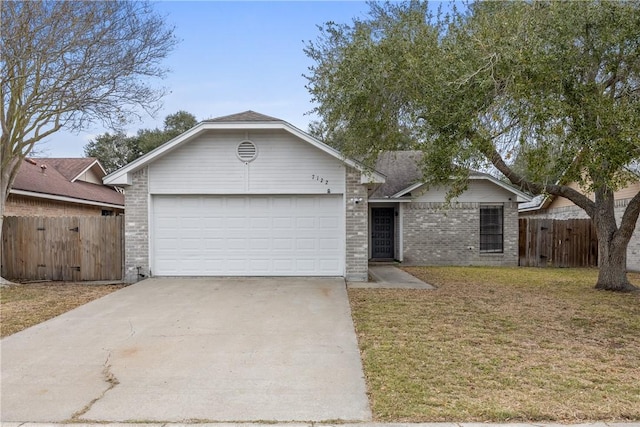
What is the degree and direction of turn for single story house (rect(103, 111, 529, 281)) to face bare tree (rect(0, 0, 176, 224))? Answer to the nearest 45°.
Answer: approximately 90° to its right

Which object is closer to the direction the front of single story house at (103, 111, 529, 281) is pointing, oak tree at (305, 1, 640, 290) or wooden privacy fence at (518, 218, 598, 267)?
the oak tree

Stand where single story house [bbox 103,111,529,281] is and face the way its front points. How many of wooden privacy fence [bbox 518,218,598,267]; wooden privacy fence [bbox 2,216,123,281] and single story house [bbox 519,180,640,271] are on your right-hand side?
1

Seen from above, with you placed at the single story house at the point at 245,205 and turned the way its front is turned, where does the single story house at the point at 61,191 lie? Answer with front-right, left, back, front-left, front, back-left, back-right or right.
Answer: back-right

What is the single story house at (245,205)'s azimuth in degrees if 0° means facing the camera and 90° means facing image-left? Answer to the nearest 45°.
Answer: approximately 0°

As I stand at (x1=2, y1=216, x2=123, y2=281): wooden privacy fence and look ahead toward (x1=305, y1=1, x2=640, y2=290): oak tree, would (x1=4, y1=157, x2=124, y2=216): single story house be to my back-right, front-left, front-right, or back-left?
back-left

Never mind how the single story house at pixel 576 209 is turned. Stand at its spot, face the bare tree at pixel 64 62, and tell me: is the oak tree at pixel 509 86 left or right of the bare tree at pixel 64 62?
left

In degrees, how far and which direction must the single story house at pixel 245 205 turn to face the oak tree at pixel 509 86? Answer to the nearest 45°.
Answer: approximately 45° to its left

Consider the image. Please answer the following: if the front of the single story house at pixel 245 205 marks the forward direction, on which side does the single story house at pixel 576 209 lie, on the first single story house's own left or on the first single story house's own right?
on the first single story house's own left

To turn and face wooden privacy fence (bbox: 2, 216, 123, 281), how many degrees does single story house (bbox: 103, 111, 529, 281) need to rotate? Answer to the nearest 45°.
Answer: approximately 90° to its right

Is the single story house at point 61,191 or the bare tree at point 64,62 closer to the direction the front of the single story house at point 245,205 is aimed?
the bare tree

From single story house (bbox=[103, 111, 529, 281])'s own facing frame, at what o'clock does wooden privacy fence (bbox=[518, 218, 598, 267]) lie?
The wooden privacy fence is roughly at 8 o'clock from the single story house.
